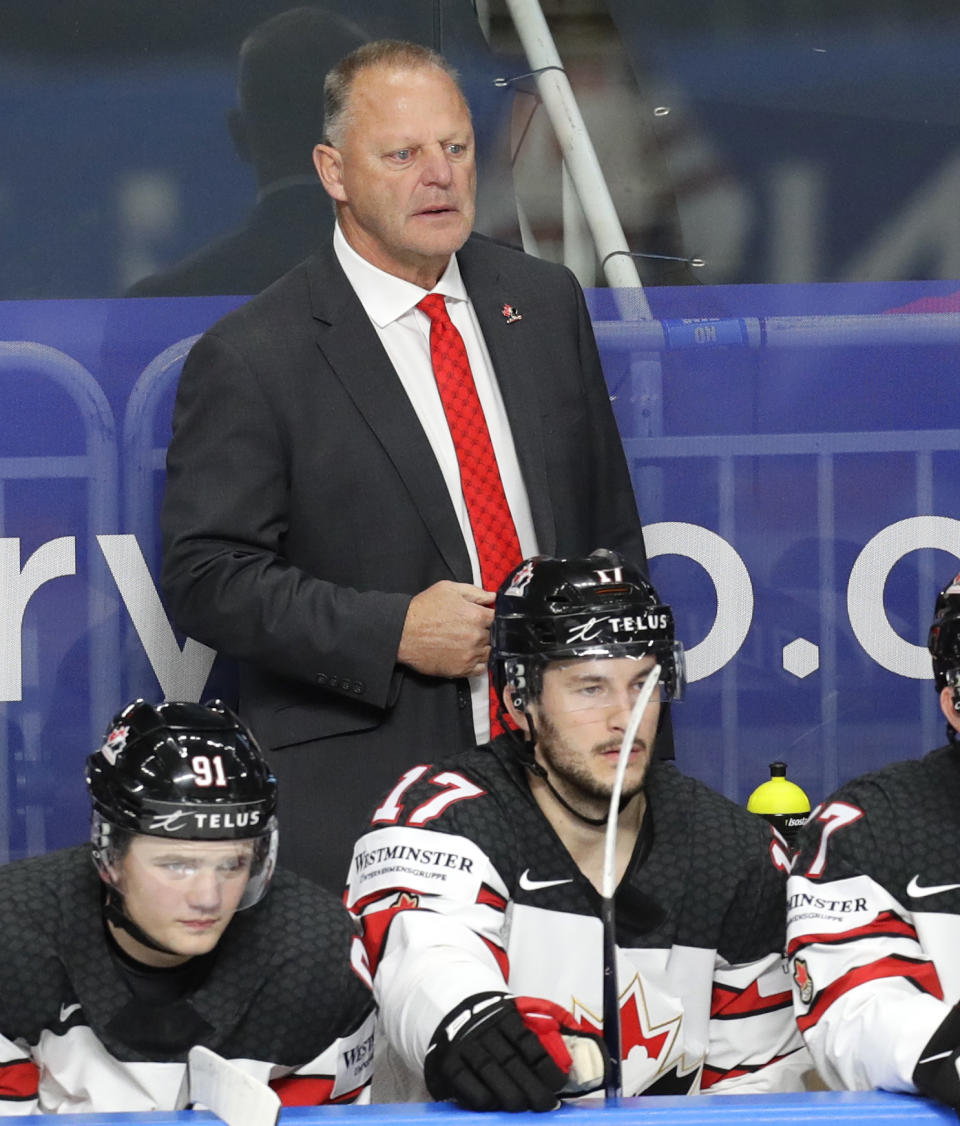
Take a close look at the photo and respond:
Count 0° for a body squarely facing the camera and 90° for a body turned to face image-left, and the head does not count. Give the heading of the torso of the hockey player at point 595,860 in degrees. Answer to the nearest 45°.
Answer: approximately 315°

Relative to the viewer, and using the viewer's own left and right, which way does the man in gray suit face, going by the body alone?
facing the viewer and to the right of the viewer

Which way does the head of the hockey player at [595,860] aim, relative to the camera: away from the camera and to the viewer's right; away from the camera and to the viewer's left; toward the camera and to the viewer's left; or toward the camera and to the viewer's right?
toward the camera and to the viewer's right

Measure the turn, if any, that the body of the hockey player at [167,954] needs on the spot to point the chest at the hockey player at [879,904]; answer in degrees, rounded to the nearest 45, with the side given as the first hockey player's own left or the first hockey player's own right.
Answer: approximately 90° to the first hockey player's own left

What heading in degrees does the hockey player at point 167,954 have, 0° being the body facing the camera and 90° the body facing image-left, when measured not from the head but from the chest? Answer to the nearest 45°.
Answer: approximately 0°

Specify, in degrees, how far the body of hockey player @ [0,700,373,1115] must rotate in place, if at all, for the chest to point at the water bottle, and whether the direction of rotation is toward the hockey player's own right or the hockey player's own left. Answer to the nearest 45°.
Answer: approximately 135° to the hockey player's own left

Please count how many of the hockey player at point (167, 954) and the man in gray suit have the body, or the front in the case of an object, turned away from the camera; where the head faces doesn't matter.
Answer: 0

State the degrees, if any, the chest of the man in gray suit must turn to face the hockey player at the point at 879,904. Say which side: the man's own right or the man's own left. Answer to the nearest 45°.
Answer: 0° — they already face them

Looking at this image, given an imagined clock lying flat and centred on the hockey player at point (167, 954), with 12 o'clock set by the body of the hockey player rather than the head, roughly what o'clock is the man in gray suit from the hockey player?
The man in gray suit is roughly at 7 o'clock from the hockey player.

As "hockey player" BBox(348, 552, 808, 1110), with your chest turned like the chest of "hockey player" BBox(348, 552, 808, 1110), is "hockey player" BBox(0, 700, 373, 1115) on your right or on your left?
on your right

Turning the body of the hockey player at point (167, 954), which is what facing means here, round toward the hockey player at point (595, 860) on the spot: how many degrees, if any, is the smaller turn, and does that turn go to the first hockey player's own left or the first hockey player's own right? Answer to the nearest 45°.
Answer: approximately 90° to the first hockey player's own left
